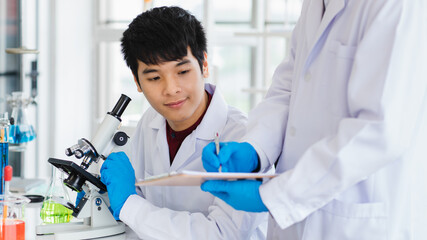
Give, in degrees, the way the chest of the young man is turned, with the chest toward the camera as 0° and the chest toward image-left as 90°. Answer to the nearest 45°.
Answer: approximately 45°

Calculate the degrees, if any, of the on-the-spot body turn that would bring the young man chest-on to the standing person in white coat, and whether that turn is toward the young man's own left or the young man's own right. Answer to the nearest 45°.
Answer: approximately 90° to the young man's own left
